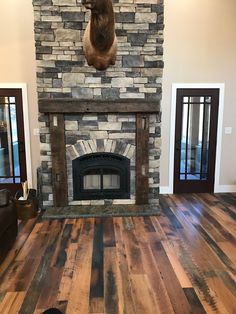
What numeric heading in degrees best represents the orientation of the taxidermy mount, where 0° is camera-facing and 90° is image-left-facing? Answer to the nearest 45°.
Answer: approximately 45°

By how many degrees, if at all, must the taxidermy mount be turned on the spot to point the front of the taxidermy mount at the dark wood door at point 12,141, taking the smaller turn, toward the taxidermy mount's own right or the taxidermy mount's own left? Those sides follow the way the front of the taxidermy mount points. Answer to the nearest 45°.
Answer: approximately 90° to the taxidermy mount's own right

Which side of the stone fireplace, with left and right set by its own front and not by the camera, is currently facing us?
front

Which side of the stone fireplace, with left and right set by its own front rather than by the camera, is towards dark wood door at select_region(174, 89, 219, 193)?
left
